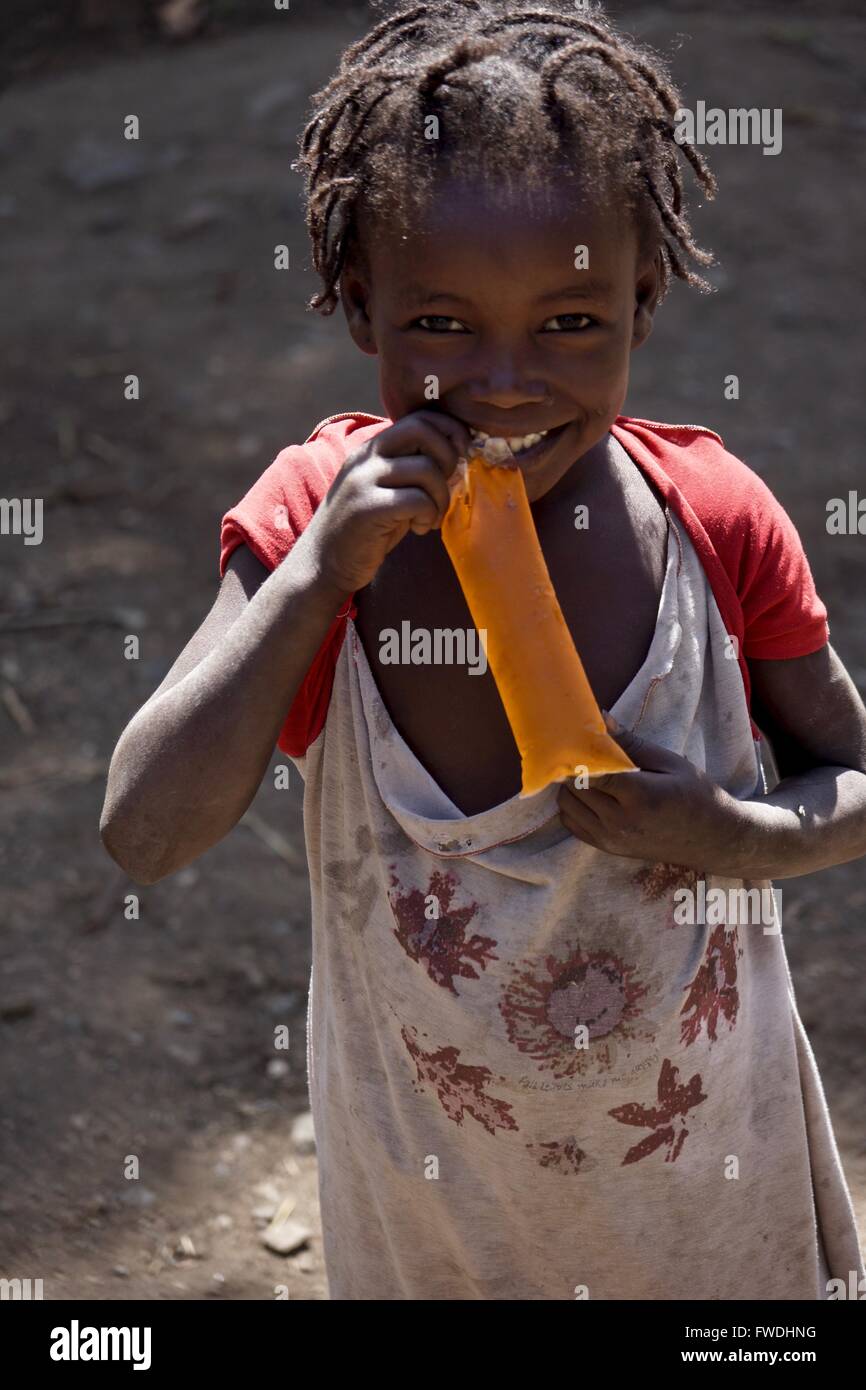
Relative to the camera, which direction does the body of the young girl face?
toward the camera

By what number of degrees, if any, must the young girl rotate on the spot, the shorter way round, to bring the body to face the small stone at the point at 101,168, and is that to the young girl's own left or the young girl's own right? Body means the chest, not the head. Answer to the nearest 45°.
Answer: approximately 180°
